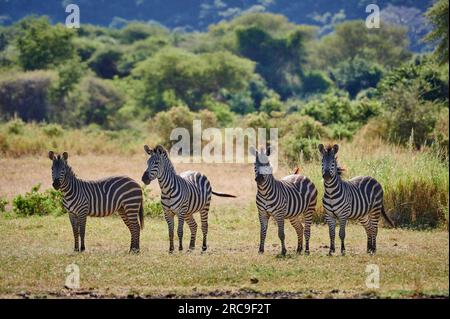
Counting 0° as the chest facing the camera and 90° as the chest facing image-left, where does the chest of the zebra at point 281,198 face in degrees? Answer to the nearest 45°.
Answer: approximately 45°

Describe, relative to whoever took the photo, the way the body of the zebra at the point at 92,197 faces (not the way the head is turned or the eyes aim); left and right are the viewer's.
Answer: facing to the left of the viewer

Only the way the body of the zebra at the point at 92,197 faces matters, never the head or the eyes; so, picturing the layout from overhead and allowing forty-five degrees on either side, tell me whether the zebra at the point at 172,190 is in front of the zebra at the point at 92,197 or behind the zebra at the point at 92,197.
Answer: behind

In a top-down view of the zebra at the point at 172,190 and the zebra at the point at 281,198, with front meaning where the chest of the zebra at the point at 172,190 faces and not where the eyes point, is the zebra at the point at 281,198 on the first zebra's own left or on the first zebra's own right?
on the first zebra's own left

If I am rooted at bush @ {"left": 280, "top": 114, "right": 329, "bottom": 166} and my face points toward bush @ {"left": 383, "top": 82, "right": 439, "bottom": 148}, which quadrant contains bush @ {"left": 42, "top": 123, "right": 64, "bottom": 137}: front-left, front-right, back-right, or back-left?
back-left

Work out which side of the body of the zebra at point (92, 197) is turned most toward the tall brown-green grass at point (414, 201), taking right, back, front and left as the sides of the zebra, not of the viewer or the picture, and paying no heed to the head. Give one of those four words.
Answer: back

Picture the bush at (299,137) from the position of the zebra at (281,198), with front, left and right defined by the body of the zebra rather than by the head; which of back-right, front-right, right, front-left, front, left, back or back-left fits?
back-right

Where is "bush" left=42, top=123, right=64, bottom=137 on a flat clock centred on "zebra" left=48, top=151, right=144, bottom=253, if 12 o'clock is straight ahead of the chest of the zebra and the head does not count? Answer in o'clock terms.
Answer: The bush is roughly at 3 o'clock from the zebra.
